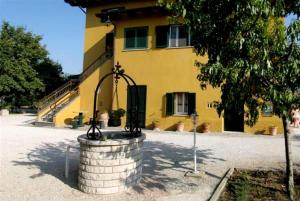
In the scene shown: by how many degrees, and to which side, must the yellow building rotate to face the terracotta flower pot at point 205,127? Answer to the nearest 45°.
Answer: approximately 90° to its left

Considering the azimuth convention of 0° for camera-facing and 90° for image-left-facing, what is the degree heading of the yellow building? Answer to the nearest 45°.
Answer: approximately 0°

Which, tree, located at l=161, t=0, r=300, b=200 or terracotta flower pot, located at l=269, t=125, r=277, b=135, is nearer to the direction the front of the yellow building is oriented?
the tree

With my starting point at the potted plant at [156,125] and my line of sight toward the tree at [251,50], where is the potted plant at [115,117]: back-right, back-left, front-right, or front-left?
back-right

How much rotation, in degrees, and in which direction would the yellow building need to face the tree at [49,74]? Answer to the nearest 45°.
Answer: approximately 135° to its right

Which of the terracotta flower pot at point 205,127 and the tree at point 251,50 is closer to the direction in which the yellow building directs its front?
the tree
